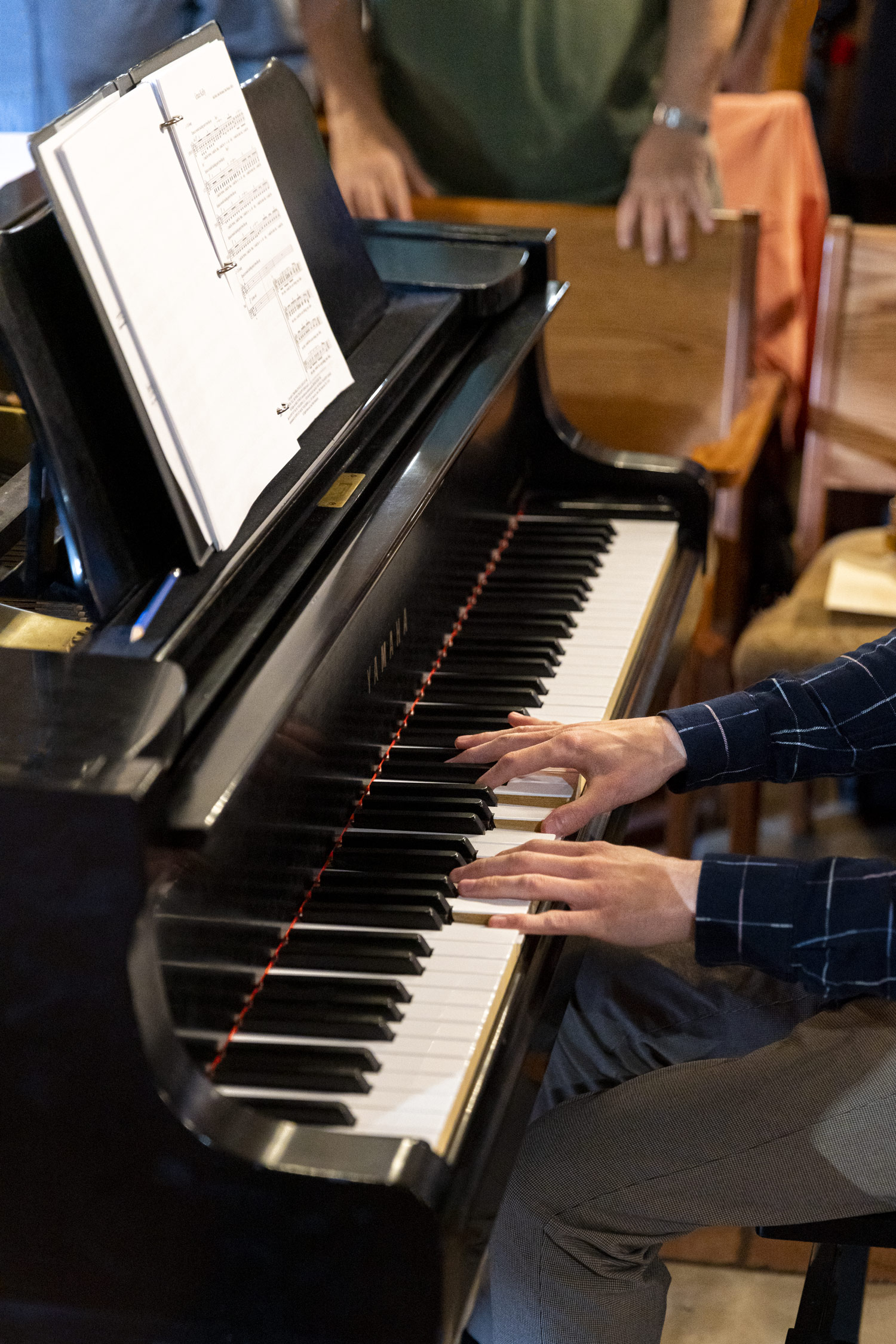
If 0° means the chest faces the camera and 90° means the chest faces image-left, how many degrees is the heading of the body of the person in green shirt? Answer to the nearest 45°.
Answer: approximately 0°

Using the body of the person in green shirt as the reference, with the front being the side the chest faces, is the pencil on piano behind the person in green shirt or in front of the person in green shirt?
in front

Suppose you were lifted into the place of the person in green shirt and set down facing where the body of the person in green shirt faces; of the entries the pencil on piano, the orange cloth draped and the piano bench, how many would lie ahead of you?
2

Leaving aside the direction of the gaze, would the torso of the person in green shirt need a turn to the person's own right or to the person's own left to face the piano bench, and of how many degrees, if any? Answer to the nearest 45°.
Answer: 0° — they already face it

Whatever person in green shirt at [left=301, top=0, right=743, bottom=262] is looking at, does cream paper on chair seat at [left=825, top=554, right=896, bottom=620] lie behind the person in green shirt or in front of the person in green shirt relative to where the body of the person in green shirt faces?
in front

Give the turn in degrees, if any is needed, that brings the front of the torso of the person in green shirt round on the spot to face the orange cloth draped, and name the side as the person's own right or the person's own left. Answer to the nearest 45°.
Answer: approximately 135° to the person's own left
